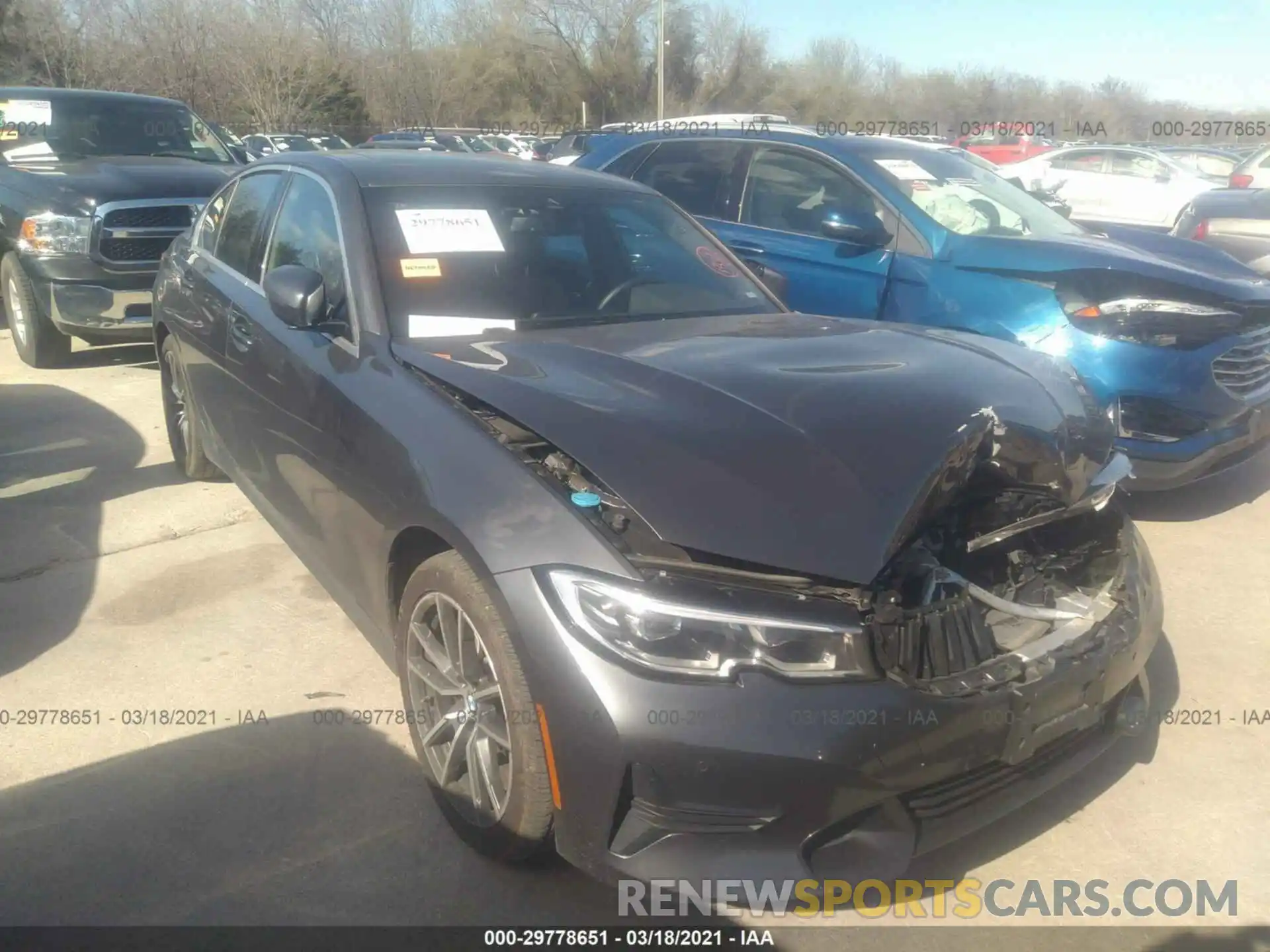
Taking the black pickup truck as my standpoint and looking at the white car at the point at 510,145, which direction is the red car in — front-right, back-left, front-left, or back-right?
front-right

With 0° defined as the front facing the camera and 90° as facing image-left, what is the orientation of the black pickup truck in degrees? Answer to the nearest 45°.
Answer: approximately 315°

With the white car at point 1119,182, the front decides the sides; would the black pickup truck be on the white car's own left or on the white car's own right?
on the white car's own right

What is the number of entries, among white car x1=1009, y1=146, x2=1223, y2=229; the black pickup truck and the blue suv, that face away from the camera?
0

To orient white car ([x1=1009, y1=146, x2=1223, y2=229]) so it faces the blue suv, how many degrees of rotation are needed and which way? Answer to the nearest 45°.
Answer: approximately 90° to its right

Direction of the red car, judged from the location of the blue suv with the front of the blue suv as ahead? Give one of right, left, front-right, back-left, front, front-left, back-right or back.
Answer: back-left
